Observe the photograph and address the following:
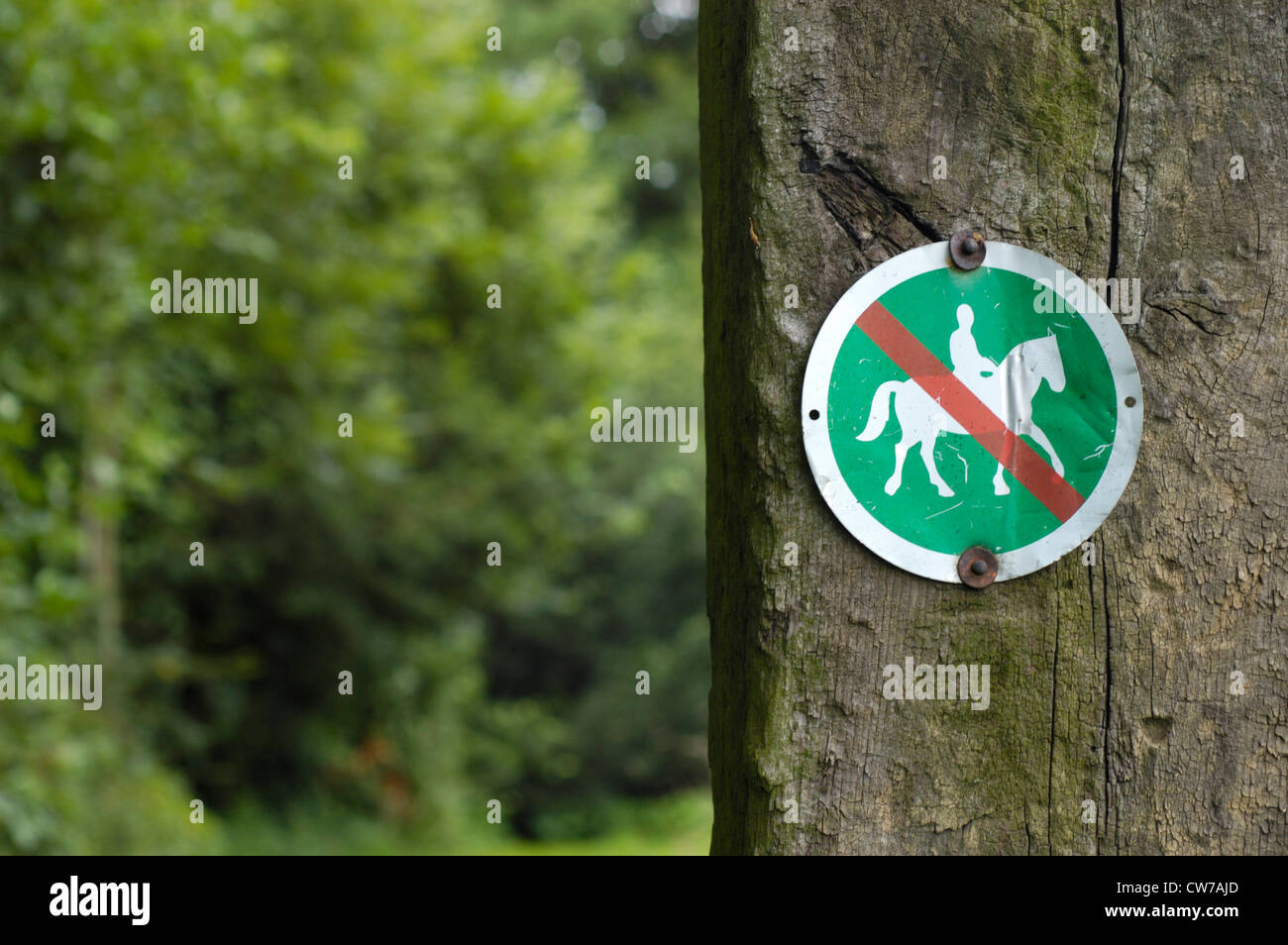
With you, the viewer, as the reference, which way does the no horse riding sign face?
facing the viewer
